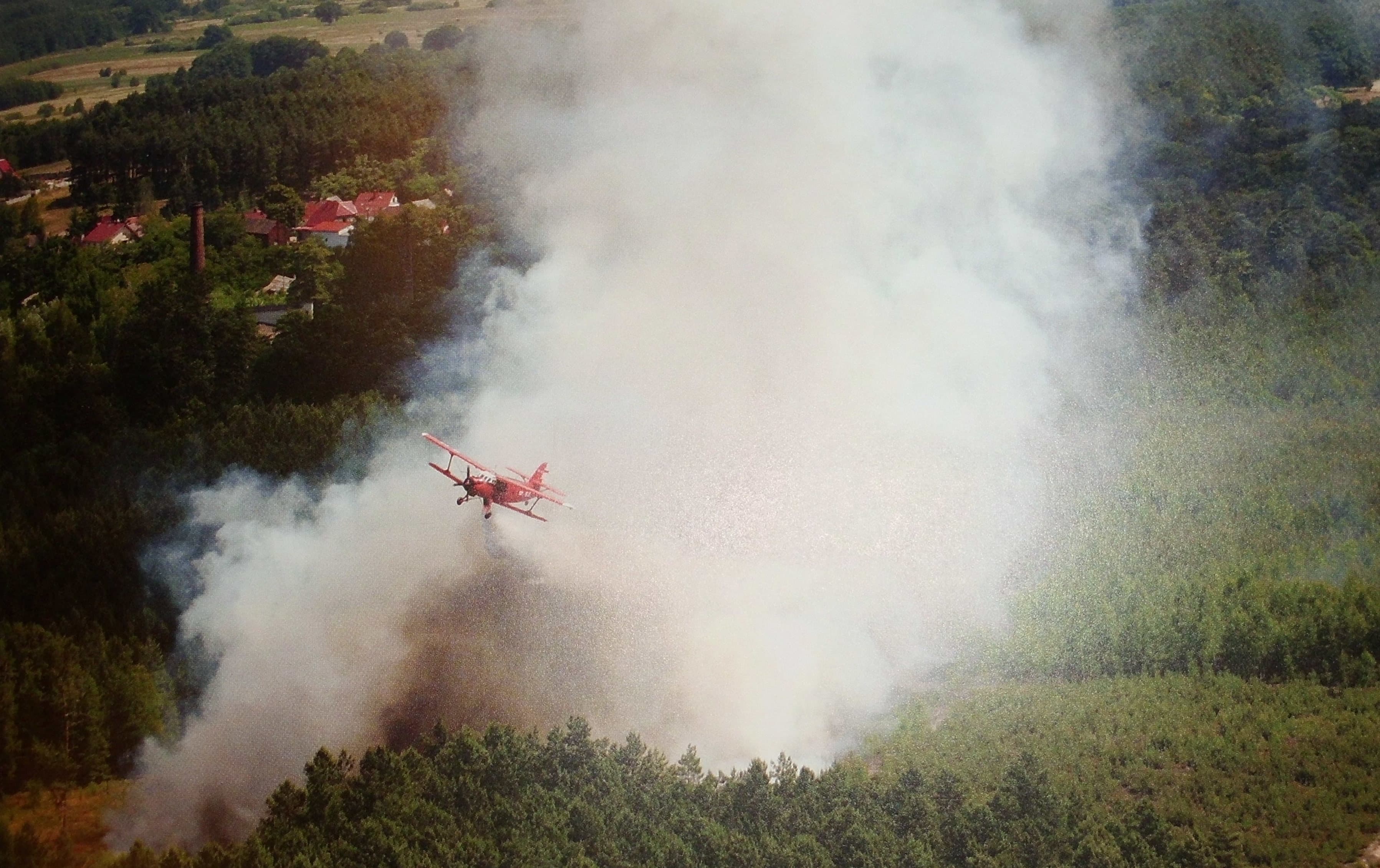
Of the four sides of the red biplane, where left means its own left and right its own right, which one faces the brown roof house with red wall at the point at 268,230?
right

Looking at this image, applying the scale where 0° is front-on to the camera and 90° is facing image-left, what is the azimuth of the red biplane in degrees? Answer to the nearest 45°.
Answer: approximately 45°

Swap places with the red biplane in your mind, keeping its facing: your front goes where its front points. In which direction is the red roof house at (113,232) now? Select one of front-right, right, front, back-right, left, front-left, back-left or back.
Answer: right

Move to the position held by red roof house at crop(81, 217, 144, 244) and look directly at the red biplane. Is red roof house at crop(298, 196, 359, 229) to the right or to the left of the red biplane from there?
left

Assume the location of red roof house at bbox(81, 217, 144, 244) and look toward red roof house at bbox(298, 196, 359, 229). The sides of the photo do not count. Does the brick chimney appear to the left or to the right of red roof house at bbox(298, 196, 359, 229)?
right

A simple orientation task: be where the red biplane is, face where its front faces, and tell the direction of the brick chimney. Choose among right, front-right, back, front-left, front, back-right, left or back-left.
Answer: right

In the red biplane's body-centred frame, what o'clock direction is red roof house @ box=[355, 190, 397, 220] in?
The red roof house is roughly at 4 o'clock from the red biplane.

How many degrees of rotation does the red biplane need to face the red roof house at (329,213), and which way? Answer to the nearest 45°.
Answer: approximately 90° to its right
